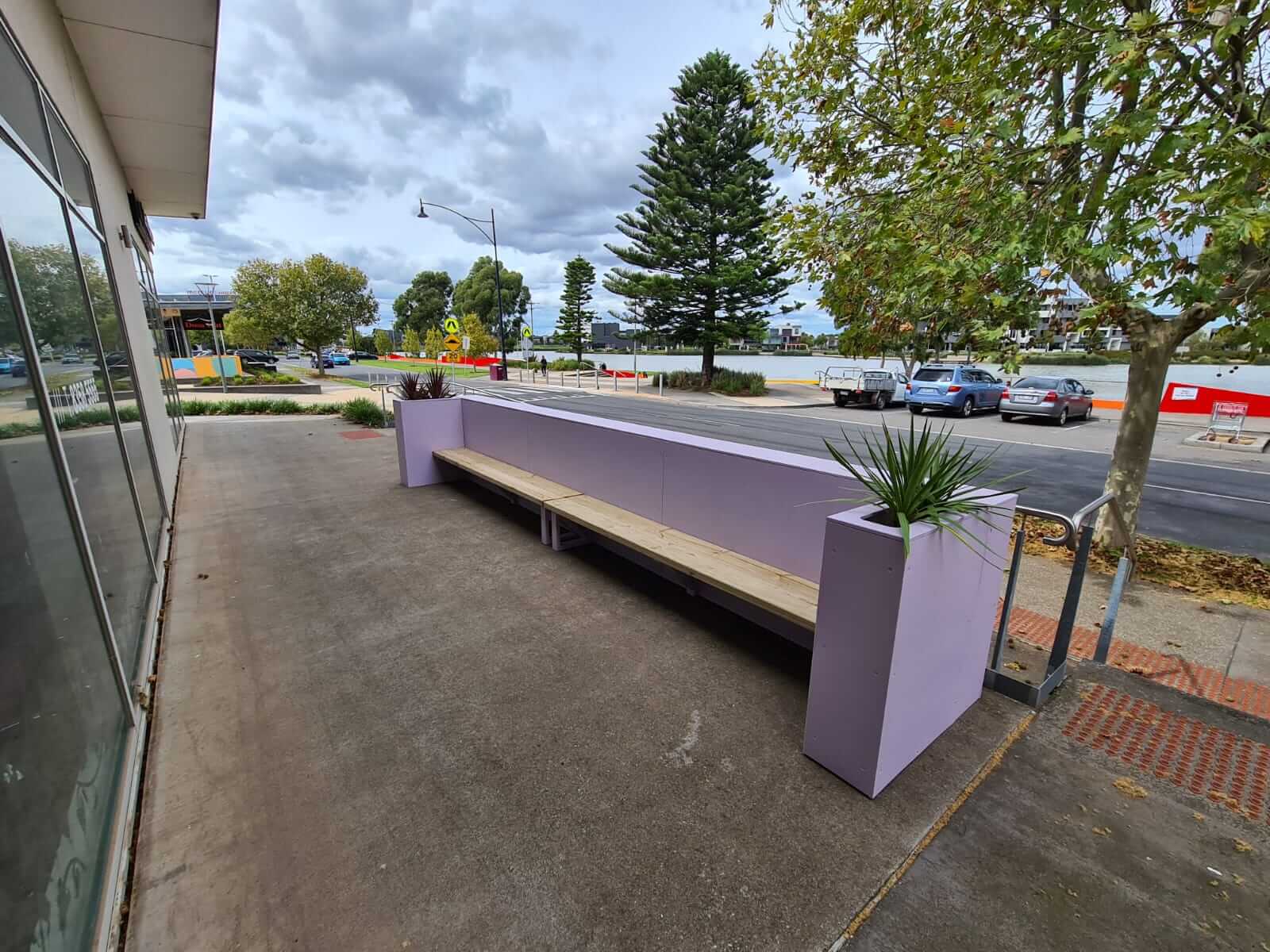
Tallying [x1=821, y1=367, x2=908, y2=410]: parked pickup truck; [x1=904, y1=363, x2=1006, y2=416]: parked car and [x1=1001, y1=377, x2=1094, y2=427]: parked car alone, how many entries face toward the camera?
0

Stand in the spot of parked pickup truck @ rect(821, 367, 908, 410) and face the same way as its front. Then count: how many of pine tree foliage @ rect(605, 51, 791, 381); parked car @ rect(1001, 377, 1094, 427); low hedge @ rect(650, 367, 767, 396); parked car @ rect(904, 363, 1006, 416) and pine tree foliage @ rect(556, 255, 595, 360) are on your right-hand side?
2

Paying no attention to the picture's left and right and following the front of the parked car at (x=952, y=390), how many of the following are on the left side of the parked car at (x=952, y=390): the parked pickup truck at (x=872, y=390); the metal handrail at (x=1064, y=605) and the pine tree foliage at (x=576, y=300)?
2

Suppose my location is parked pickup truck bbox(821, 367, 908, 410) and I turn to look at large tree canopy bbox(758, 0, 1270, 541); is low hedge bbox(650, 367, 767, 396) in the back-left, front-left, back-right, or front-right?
back-right

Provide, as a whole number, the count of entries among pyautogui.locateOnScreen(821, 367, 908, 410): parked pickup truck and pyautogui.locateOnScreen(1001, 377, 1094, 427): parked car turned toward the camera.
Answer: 0

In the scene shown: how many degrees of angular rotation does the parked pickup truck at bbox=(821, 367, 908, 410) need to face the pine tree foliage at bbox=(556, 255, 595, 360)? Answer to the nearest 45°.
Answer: approximately 90° to its left

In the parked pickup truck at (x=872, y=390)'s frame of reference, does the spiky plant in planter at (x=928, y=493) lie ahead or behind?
behind

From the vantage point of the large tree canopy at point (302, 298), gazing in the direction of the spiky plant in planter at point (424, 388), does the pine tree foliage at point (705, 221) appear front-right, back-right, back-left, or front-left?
front-left

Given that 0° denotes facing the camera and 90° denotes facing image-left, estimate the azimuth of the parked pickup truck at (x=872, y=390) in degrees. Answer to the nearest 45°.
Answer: approximately 225°

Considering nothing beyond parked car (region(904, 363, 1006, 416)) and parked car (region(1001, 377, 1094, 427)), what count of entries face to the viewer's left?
0

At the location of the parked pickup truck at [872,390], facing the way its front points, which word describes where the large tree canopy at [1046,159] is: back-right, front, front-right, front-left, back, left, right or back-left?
back-right

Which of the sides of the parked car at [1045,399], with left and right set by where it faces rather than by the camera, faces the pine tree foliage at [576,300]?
left
